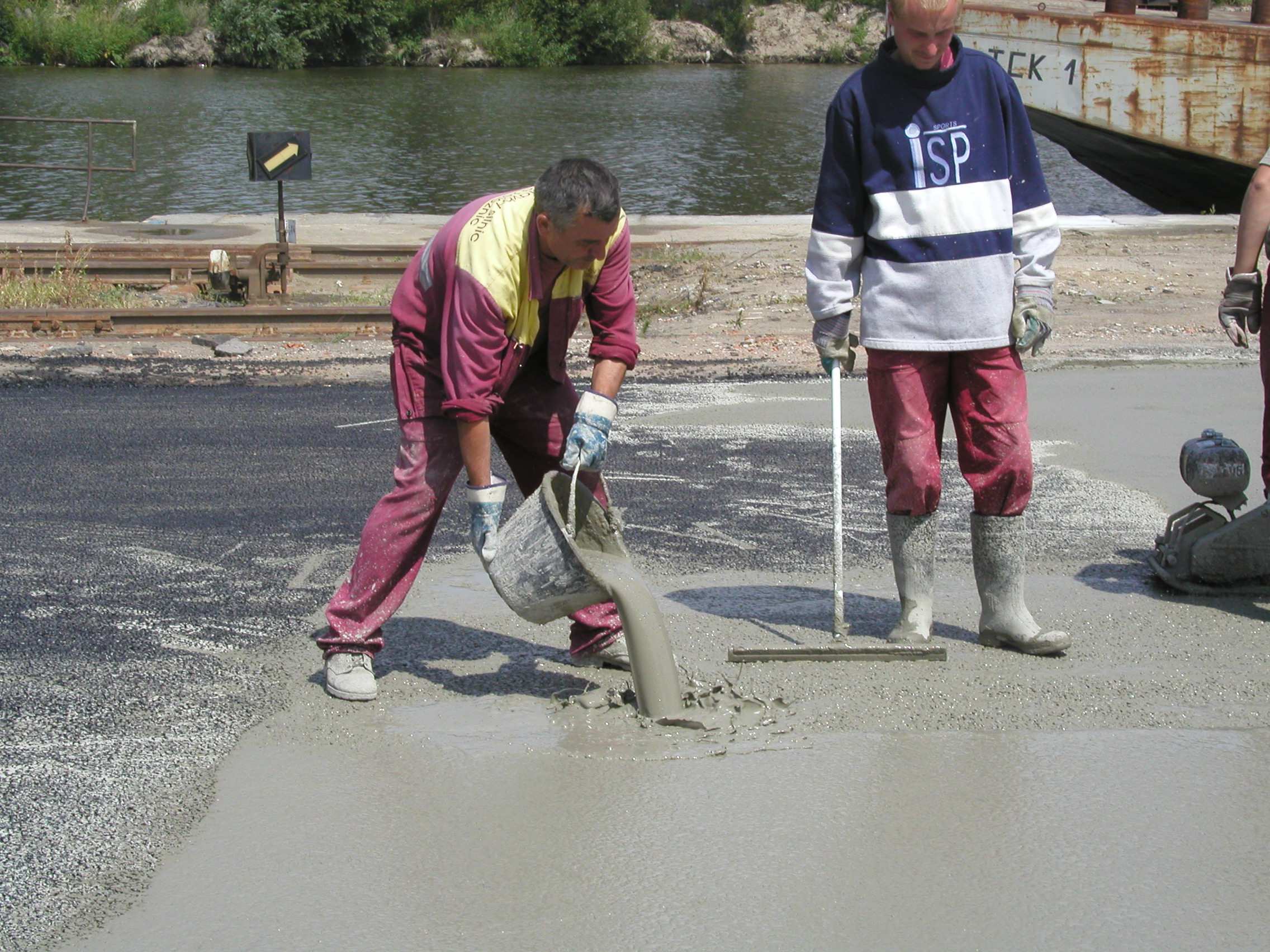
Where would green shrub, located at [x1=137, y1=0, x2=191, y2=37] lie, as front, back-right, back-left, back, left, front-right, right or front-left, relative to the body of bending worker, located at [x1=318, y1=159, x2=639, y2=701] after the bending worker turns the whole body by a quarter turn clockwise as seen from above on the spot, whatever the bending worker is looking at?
back-right

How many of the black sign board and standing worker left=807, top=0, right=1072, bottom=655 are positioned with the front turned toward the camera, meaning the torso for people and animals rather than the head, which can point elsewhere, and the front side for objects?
2

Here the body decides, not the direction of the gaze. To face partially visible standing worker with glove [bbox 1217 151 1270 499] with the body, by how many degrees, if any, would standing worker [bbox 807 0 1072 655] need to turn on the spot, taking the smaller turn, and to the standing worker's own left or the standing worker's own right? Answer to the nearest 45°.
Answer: approximately 135° to the standing worker's own left

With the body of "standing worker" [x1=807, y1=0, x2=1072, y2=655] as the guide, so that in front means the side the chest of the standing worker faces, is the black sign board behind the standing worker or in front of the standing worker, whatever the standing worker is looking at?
behind

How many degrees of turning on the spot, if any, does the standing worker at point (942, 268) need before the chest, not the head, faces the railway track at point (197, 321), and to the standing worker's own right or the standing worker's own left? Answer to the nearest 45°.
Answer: approximately 135° to the standing worker's own right

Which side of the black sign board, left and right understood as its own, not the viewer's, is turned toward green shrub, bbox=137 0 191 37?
back

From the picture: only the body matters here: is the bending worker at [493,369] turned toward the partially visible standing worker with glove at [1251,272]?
no

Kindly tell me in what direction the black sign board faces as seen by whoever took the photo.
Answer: facing the viewer

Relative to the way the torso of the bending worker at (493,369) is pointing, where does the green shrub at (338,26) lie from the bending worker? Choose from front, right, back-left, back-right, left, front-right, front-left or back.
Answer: back-left

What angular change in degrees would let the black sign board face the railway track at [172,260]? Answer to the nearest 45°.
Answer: approximately 135° to its right

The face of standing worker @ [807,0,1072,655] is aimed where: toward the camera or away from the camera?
toward the camera

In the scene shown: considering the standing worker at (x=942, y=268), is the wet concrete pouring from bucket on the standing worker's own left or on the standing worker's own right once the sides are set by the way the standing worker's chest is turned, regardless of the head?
on the standing worker's own right

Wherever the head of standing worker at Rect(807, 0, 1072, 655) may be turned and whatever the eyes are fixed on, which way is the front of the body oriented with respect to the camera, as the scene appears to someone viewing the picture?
toward the camera

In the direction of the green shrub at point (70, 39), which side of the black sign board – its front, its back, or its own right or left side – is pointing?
back

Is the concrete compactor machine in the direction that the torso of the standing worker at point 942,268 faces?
no

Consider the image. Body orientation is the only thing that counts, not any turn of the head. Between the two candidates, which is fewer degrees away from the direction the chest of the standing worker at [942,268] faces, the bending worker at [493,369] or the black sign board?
the bending worker

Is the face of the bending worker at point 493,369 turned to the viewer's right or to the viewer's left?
to the viewer's right

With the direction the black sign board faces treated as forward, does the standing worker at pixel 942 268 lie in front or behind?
in front

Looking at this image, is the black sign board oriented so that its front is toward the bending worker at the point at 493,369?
yes

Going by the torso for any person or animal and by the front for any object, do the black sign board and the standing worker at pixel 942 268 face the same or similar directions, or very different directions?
same or similar directions
